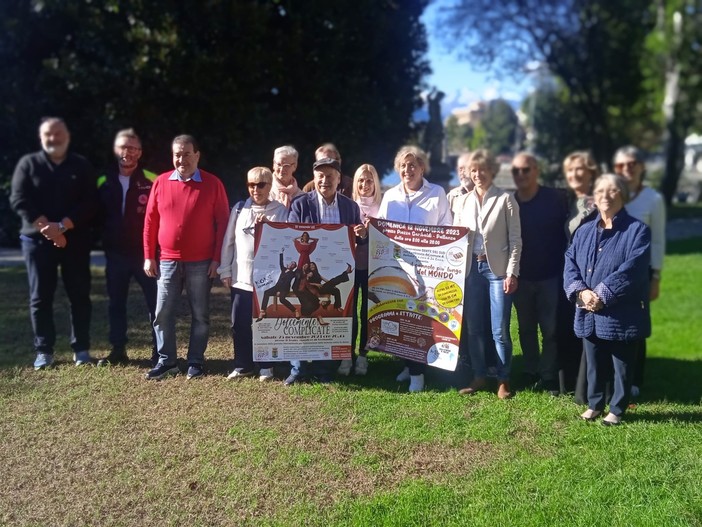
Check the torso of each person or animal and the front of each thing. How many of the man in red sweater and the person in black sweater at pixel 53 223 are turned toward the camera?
2

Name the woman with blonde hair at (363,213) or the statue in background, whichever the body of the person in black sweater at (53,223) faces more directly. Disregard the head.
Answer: the woman with blonde hair

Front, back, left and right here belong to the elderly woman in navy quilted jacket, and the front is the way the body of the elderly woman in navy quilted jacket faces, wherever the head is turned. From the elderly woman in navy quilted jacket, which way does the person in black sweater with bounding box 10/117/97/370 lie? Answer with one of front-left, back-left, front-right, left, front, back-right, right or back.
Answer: front-right

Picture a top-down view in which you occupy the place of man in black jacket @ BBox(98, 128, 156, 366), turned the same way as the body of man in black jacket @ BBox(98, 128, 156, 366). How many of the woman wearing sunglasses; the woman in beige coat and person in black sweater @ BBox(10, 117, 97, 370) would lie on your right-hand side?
1

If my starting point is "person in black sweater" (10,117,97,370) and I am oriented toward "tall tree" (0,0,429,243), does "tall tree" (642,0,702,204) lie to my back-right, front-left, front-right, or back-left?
front-right

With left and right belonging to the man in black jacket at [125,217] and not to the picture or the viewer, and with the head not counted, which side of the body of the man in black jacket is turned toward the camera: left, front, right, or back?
front

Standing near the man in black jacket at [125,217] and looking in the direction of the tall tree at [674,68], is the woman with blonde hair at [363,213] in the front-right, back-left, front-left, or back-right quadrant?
front-right

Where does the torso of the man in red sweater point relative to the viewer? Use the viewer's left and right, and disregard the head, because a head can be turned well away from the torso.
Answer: facing the viewer

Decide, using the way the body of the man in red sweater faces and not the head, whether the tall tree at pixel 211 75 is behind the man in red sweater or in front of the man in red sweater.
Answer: behind

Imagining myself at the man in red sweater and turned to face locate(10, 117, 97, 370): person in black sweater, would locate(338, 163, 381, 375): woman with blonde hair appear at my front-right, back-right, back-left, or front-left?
back-right

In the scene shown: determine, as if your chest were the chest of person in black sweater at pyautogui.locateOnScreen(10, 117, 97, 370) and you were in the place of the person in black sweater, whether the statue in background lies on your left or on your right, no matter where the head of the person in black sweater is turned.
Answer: on your left

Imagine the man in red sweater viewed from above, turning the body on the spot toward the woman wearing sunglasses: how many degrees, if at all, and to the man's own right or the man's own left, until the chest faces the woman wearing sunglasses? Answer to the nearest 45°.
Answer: approximately 90° to the man's own left
